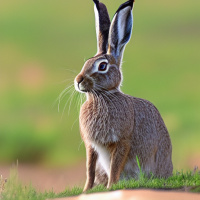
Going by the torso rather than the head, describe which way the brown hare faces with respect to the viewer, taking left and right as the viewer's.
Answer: facing the viewer and to the left of the viewer
